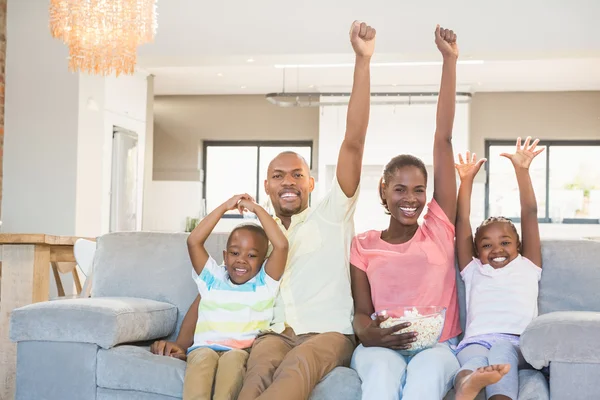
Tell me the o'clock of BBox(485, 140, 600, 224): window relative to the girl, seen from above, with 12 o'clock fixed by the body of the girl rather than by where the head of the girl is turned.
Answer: The window is roughly at 6 o'clock from the girl.

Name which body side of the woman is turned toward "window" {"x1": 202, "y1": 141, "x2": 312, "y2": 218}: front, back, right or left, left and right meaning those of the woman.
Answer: back

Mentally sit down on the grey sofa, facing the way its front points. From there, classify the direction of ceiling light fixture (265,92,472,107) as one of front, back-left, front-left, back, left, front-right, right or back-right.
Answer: back

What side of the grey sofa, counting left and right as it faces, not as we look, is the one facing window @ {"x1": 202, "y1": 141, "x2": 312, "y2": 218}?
back

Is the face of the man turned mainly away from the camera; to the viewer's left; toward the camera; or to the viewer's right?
toward the camera

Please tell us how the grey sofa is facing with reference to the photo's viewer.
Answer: facing the viewer

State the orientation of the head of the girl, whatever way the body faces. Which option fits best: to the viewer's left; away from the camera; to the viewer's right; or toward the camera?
toward the camera

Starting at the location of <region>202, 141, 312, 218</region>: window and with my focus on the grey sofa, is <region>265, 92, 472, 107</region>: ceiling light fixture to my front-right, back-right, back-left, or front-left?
front-left

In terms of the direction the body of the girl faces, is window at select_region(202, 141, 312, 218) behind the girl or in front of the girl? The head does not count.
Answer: behind

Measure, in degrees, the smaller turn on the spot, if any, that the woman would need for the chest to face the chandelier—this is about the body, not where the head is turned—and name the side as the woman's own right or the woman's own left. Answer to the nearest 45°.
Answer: approximately 135° to the woman's own right

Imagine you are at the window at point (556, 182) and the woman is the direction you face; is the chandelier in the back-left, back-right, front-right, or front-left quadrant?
front-right

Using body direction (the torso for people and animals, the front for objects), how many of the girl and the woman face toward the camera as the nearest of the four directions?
2

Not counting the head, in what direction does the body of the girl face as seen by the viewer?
toward the camera

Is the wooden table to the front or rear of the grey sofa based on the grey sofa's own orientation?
to the rear
